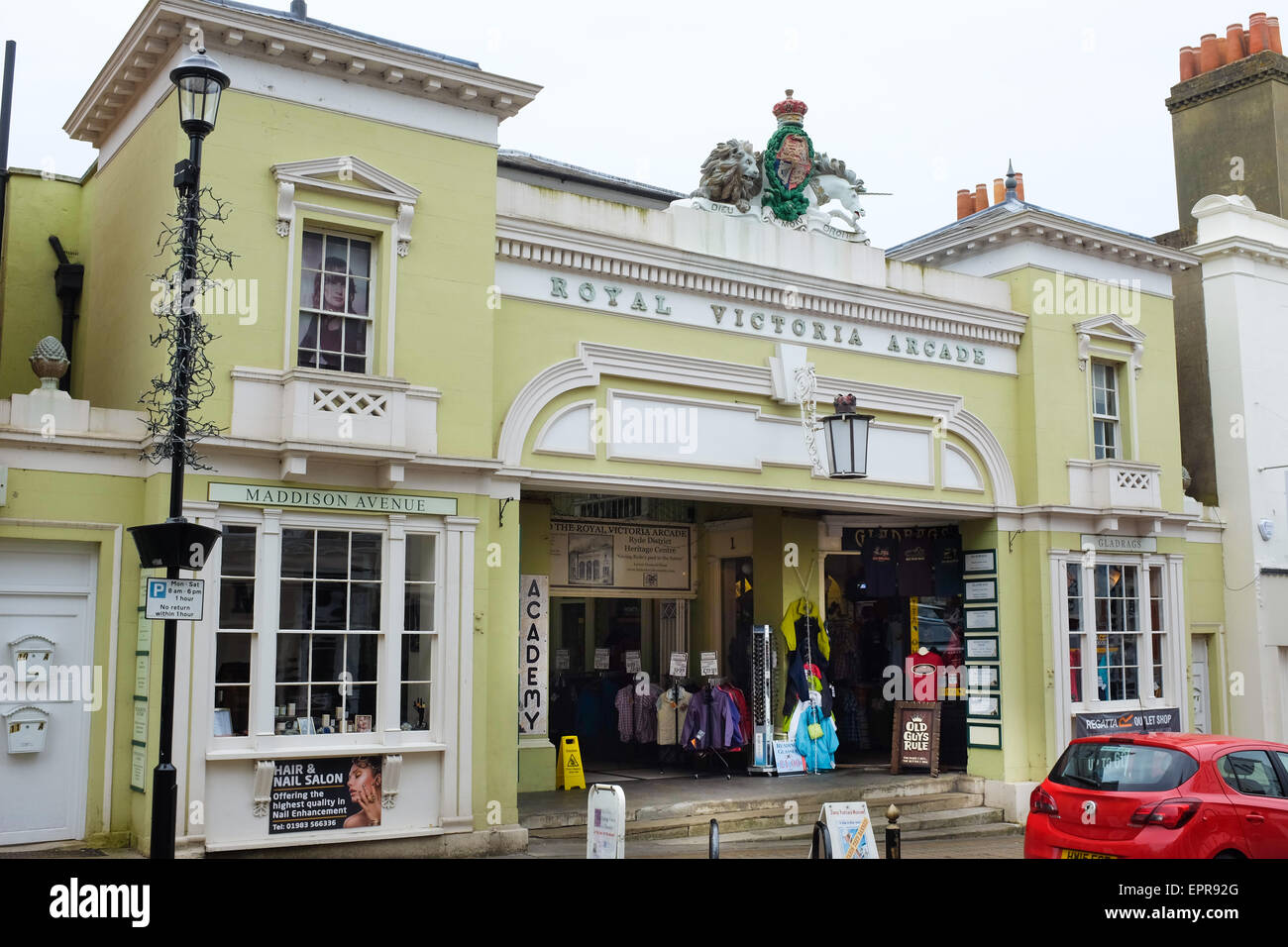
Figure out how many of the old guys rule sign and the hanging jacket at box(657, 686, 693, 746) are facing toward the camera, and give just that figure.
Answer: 2

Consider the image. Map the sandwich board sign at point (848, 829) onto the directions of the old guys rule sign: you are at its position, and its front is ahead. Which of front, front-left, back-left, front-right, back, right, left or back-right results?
front

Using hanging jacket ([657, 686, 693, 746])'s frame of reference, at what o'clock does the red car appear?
The red car is roughly at 11 o'clock from the hanging jacket.

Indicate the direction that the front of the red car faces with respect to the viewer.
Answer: facing away from the viewer and to the right of the viewer

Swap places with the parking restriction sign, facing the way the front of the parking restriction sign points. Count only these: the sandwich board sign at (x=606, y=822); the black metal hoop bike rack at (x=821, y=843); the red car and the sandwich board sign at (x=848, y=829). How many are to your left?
4

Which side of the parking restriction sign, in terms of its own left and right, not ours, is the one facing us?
front

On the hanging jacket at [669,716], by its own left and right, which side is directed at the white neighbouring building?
left

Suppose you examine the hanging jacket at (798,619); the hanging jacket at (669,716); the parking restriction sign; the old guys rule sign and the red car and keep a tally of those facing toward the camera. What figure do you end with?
4

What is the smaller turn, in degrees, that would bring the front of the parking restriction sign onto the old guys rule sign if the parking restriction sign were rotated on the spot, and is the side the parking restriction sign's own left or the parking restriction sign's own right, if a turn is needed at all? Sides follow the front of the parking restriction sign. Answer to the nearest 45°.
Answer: approximately 135° to the parking restriction sign's own left

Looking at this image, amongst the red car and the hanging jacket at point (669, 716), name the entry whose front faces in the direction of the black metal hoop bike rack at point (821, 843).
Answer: the hanging jacket

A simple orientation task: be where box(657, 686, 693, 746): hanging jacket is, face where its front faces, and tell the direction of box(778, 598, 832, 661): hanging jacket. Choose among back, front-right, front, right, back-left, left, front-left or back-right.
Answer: left

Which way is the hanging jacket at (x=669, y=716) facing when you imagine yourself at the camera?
facing the viewer
